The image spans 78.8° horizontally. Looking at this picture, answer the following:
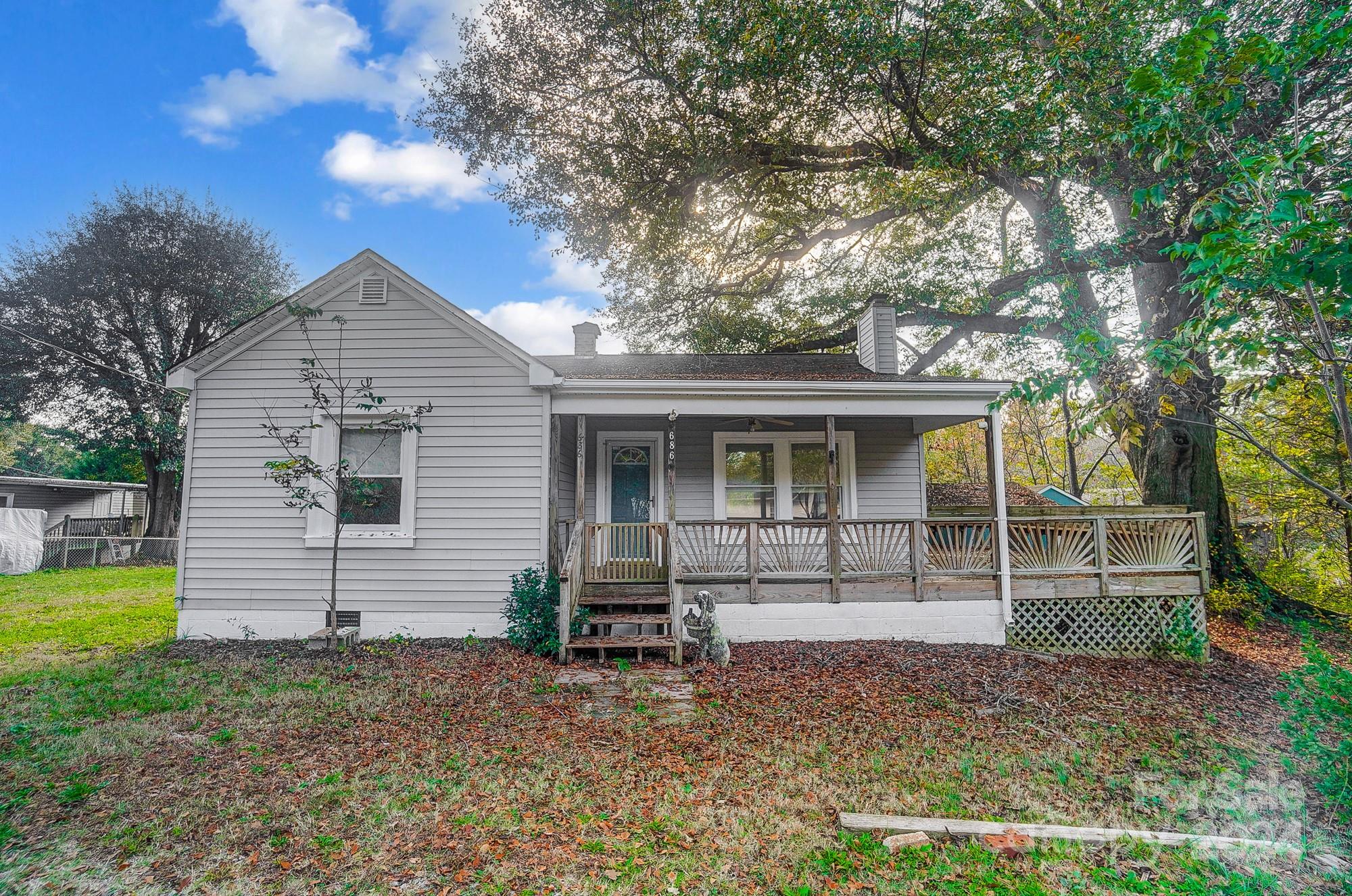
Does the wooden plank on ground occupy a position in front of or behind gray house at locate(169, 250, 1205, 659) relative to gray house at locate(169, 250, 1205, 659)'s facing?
in front

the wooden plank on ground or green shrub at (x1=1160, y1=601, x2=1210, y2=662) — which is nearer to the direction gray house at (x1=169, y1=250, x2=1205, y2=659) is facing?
the wooden plank on ground

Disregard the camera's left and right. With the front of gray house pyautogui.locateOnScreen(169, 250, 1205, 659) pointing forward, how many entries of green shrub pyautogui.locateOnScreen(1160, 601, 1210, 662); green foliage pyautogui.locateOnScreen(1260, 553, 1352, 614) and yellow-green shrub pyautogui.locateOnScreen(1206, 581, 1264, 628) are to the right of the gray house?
0

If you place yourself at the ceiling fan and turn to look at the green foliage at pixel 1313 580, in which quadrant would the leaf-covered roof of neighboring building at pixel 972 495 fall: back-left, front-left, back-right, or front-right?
front-left

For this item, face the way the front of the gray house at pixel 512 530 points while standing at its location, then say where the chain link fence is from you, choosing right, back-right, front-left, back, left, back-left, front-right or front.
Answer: back-right

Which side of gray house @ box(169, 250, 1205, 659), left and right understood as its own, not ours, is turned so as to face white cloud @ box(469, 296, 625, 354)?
back

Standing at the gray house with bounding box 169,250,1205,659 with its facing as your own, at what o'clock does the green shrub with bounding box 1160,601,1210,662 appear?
The green shrub is roughly at 9 o'clock from the gray house.

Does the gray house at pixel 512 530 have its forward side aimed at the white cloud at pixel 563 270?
no

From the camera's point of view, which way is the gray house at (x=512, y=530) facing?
toward the camera

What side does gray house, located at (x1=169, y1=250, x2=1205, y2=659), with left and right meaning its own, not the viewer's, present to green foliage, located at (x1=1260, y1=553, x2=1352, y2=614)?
left

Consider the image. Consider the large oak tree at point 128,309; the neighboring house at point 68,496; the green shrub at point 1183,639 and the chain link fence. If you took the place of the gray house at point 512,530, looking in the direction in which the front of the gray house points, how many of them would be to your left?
1

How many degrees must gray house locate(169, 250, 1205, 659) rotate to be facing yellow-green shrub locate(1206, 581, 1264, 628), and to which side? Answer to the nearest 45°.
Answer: approximately 90° to its left

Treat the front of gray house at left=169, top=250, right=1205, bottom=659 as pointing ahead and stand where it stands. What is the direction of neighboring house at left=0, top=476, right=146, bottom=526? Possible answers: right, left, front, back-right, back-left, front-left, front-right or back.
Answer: back-right
